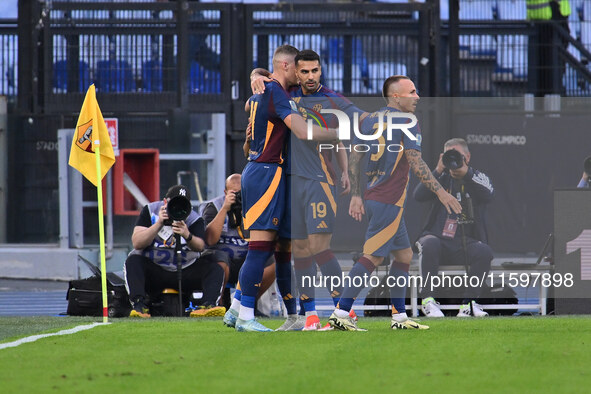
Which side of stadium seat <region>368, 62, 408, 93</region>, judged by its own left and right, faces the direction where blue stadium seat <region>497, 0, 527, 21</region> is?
left

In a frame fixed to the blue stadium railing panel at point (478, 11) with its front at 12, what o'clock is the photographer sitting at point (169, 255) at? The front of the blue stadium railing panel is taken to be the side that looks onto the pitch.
The photographer sitting is roughly at 1 o'clock from the blue stadium railing panel.

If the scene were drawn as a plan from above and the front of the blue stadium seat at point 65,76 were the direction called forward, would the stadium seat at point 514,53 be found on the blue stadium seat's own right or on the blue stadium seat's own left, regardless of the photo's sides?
on the blue stadium seat's own left

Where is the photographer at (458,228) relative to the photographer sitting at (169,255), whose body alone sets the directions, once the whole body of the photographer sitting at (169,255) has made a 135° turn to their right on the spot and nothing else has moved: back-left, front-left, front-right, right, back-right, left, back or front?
back-right

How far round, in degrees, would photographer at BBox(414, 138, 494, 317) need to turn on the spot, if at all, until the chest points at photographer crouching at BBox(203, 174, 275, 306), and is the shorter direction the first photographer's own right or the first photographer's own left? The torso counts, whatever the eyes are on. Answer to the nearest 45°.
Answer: approximately 90° to the first photographer's own right

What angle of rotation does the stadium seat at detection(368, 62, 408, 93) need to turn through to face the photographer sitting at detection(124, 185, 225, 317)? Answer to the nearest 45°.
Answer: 0° — it already faces them

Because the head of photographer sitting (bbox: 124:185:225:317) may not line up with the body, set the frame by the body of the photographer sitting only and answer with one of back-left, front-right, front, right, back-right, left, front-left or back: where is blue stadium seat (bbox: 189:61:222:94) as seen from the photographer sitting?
back

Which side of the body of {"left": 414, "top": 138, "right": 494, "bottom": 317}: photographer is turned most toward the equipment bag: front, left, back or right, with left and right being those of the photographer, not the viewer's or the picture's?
right
